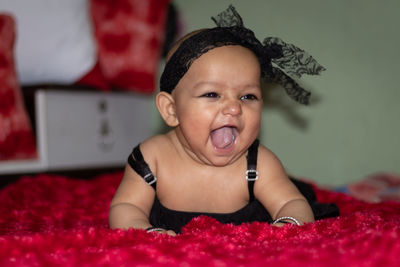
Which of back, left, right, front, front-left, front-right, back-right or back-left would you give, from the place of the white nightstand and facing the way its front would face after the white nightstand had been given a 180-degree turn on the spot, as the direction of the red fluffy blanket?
back

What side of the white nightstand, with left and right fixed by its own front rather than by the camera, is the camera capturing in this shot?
front

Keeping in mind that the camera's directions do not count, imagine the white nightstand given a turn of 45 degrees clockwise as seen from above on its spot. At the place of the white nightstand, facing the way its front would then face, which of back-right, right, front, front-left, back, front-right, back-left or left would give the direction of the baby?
front-left
